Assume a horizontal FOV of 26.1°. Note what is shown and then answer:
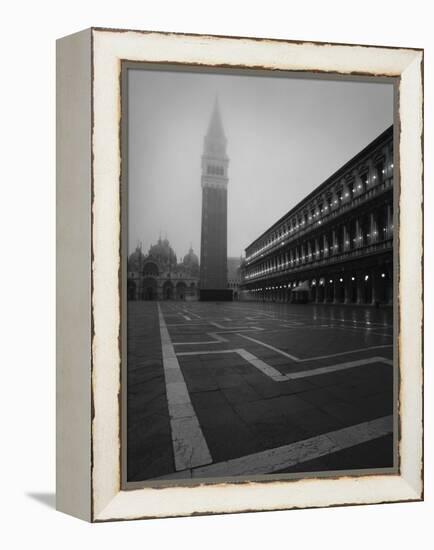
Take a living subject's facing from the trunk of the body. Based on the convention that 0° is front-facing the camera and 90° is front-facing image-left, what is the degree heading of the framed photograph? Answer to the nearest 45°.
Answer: approximately 315°
